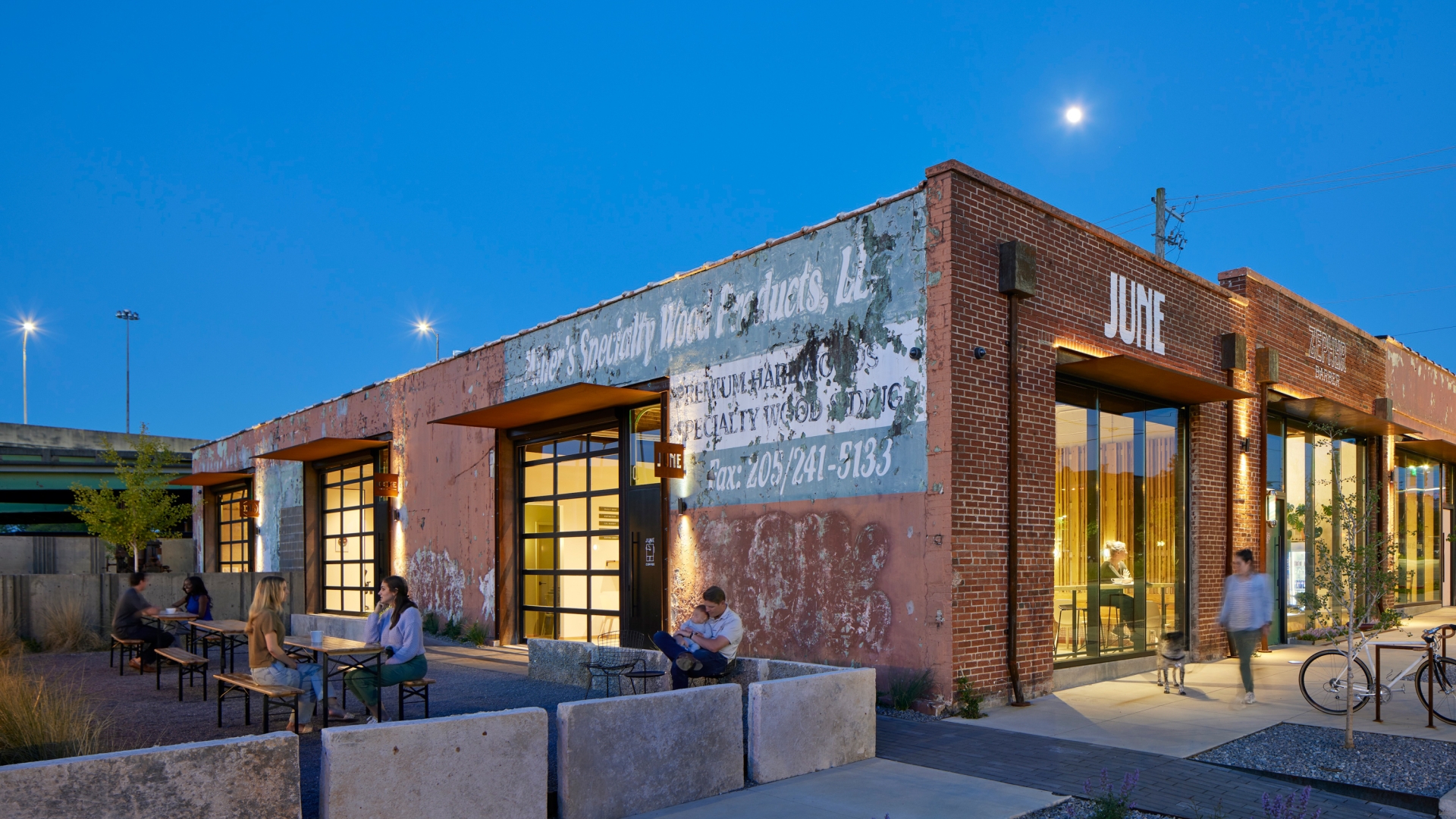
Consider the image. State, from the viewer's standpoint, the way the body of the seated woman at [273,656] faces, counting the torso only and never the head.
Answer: to the viewer's right

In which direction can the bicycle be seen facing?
to the viewer's right

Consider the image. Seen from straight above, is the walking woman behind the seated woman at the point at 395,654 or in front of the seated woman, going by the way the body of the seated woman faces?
behind

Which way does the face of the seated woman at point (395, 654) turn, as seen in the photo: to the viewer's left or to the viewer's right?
to the viewer's left

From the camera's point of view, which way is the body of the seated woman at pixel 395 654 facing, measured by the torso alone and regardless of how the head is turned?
to the viewer's left

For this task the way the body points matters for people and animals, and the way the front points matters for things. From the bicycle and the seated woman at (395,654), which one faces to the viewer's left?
the seated woman

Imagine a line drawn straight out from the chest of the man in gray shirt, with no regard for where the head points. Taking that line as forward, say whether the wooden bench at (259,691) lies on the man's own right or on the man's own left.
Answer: on the man's own right

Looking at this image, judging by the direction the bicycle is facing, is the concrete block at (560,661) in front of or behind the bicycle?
behind
